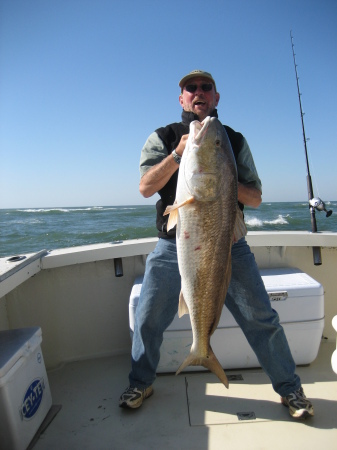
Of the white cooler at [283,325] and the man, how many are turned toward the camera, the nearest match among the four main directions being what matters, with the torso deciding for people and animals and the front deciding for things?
2

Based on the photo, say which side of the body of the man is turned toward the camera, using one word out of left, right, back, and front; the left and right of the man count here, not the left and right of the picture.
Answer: front

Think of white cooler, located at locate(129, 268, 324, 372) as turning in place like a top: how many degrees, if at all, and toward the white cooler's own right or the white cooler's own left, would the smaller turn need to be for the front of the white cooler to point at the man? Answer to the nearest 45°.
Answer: approximately 45° to the white cooler's own right

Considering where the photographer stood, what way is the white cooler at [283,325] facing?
facing the viewer

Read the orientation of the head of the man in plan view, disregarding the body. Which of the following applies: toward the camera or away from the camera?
toward the camera

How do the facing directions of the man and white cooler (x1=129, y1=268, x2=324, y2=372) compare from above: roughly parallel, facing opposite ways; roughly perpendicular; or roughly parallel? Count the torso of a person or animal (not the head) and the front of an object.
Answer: roughly parallel

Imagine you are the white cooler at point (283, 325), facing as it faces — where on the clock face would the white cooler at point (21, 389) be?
the white cooler at point (21, 389) is roughly at 2 o'clock from the white cooler at point (283, 325).

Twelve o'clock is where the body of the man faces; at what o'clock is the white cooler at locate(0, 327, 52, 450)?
The white cooler is roughly at 2 o'clock from the man.
